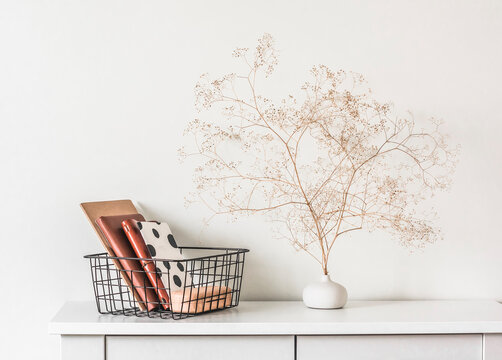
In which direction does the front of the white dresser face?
toward the camera
